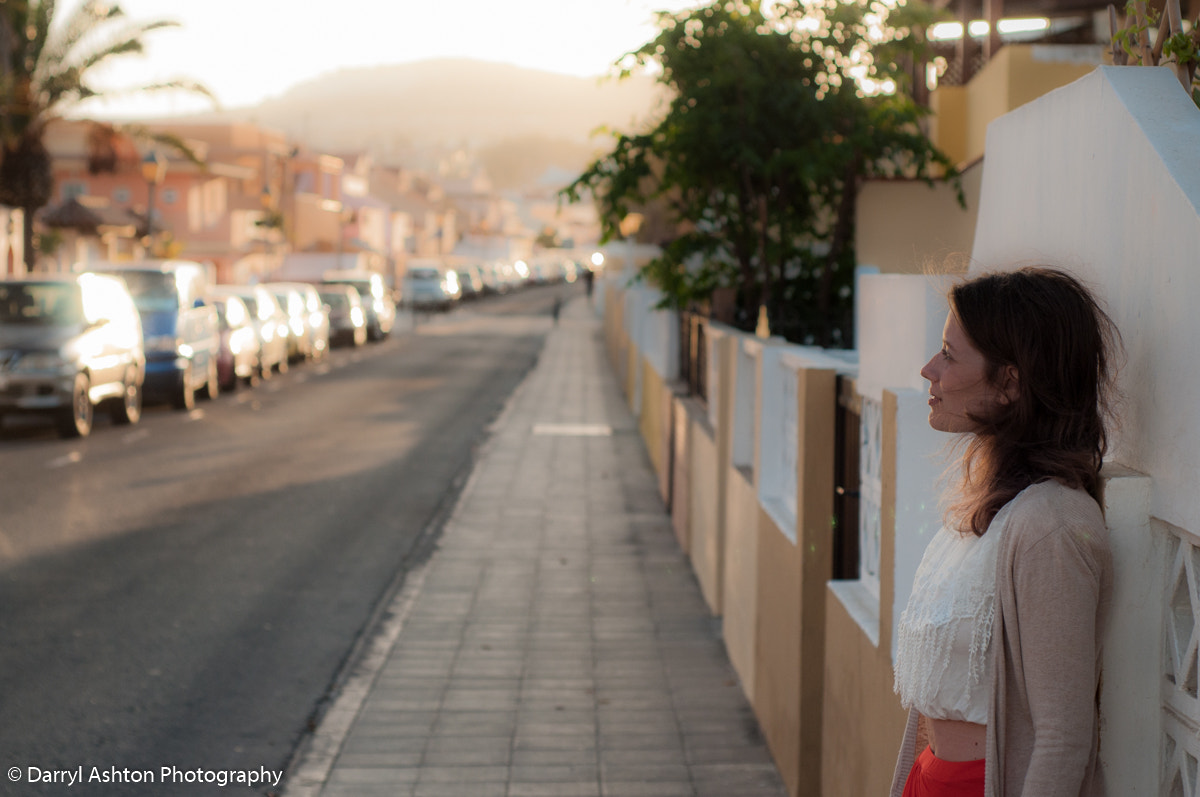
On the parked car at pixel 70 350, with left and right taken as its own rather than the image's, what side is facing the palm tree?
back

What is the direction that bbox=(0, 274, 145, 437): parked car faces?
toward the camera

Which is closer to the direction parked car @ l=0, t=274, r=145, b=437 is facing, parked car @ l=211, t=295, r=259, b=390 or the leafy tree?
the leafy tree

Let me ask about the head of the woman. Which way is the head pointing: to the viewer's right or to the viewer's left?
to the viewer's left

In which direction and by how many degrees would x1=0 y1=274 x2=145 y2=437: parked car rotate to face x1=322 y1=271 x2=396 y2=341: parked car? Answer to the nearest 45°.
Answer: approximately 180°

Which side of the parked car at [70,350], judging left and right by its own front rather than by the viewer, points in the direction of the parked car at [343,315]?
back

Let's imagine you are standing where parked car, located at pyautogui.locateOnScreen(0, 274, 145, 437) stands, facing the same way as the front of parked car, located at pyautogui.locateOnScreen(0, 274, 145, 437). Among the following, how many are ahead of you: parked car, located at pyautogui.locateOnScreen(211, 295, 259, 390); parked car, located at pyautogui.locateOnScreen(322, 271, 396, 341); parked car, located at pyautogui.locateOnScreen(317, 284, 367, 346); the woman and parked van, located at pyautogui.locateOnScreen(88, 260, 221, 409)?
1

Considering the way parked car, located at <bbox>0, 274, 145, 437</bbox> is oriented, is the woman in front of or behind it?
in front

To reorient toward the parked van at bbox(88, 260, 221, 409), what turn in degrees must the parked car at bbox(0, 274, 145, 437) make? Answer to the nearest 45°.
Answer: approximately 180°

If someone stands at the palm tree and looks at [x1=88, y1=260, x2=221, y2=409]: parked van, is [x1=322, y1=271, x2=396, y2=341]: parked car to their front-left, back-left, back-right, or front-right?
back-left

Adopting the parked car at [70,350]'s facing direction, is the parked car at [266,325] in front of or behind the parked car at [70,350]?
behind

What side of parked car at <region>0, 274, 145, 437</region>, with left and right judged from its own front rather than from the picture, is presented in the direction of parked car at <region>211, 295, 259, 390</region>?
back

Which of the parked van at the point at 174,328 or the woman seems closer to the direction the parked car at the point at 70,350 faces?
the woman
